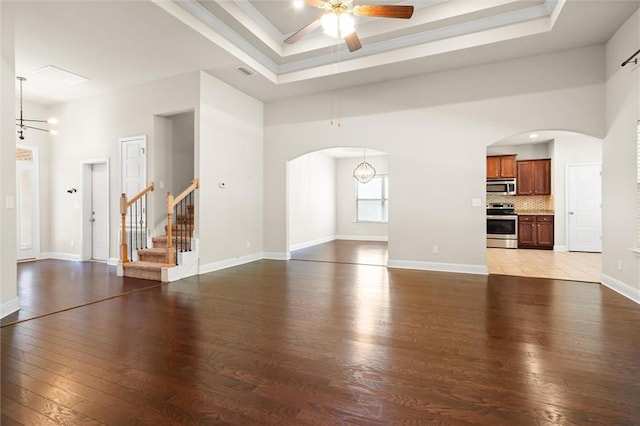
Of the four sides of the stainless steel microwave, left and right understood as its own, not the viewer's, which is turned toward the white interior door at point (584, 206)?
left

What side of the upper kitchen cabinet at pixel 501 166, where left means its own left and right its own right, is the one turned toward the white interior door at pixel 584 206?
left

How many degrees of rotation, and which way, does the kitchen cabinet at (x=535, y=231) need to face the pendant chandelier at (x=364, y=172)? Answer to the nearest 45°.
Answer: approximately 90° to its right

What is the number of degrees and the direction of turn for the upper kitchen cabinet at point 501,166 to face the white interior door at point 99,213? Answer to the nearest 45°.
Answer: approximately 45° to its right

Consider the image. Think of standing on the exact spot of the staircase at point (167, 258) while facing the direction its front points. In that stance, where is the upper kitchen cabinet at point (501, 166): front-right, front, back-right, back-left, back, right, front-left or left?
back-left

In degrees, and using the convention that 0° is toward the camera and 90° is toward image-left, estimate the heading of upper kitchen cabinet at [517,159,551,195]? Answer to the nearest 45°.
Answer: approximately 0°

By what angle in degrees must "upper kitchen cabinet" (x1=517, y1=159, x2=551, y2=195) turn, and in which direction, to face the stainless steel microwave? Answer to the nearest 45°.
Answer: approximately 90° to its right
